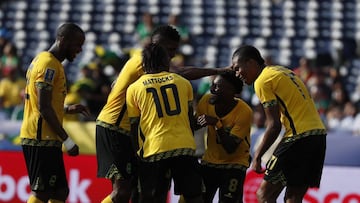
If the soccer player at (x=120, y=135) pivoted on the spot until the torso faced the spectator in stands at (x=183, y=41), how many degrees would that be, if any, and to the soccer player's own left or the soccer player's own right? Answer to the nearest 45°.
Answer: approximately 90° to the soccer player's own left

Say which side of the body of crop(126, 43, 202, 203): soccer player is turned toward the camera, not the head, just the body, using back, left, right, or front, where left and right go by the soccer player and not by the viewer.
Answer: back

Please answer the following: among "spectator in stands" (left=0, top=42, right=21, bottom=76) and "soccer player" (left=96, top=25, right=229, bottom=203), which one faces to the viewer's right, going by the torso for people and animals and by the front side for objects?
the soccer player

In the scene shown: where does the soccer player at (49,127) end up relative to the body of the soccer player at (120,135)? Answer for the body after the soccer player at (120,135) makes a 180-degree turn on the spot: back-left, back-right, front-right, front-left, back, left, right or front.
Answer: front

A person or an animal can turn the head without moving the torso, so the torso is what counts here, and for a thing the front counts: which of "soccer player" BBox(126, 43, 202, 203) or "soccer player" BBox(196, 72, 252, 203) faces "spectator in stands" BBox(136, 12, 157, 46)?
"soccer player" BBox(126, 43, 202, 203)

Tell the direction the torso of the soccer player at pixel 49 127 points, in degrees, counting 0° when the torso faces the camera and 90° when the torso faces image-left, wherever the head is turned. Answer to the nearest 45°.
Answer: approximately 270°

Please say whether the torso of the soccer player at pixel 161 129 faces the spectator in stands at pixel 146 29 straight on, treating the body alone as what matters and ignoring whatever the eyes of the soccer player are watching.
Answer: yes

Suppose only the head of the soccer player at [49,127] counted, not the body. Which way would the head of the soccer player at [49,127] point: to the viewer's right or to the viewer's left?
to the viewer's right

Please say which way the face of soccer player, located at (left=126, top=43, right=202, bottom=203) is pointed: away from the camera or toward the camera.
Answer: away from the camera

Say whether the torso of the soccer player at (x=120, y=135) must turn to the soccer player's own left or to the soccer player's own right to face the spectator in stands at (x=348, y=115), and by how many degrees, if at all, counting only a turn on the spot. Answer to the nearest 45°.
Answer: approximately 45° to the soccer player's own left
